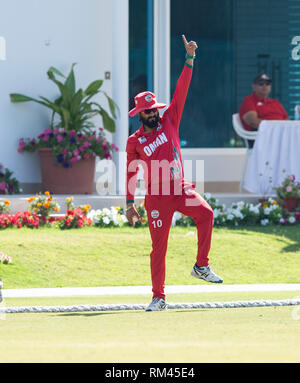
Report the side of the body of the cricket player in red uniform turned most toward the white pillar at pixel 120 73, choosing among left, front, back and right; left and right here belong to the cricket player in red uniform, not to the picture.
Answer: back

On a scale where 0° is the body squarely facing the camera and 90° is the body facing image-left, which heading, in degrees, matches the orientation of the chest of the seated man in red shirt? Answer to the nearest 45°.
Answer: approximately 315°

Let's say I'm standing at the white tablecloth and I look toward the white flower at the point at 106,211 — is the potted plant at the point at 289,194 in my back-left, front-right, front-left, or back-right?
front-left

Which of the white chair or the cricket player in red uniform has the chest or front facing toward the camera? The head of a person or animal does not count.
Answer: the cricket player in red uniform

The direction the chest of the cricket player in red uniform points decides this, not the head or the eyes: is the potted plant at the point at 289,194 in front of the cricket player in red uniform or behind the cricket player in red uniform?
behind

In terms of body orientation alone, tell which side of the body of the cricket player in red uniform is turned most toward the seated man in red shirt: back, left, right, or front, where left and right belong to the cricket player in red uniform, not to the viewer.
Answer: back

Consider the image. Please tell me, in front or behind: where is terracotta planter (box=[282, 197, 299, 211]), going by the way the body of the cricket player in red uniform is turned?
behind

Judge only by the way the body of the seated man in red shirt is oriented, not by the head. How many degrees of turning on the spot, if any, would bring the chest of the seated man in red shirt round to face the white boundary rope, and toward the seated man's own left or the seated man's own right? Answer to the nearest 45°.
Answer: approximately 45° to the seated man's own right

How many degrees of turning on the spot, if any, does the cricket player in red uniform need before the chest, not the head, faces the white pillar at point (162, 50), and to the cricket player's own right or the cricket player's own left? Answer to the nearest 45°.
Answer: approximately 180°

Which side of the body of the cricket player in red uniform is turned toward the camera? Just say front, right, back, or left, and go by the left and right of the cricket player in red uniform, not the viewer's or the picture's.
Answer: front

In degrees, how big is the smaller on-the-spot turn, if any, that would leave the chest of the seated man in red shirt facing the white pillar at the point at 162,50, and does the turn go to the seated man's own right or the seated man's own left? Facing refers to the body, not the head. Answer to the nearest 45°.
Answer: approximately 135° to the seated man's own right
